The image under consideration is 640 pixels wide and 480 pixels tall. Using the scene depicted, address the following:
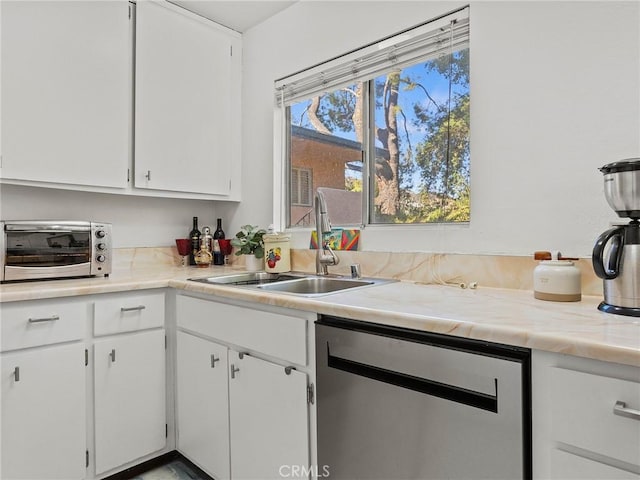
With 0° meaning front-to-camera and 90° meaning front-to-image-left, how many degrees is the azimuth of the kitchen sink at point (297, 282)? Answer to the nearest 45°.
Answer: approximately 45°

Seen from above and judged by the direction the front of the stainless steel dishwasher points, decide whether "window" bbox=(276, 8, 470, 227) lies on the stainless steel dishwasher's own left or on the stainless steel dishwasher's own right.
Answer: on the stainless steel dishwasher's own right

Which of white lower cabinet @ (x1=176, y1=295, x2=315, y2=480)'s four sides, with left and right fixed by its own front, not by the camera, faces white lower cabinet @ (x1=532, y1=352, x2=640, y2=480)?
left

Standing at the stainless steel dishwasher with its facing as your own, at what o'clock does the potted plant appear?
The potted plant is roughly at 3 o'clock from the stainless steel dishwasher.

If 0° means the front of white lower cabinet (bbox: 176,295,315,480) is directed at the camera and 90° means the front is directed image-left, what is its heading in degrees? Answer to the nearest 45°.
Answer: approximately 45°

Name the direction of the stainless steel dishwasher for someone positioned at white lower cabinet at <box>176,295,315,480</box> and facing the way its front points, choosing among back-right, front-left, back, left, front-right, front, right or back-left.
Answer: left

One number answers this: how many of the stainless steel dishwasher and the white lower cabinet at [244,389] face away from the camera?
0

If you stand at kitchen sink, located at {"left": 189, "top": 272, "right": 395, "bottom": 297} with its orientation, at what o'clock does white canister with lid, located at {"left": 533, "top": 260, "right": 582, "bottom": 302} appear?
The white canister with lid is roughly at 9 o'clock from the kitchen sink.

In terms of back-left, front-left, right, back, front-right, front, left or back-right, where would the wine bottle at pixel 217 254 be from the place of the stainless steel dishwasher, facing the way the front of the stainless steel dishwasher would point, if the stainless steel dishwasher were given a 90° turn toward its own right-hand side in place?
front

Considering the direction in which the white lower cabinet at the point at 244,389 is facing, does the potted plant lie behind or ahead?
behind
